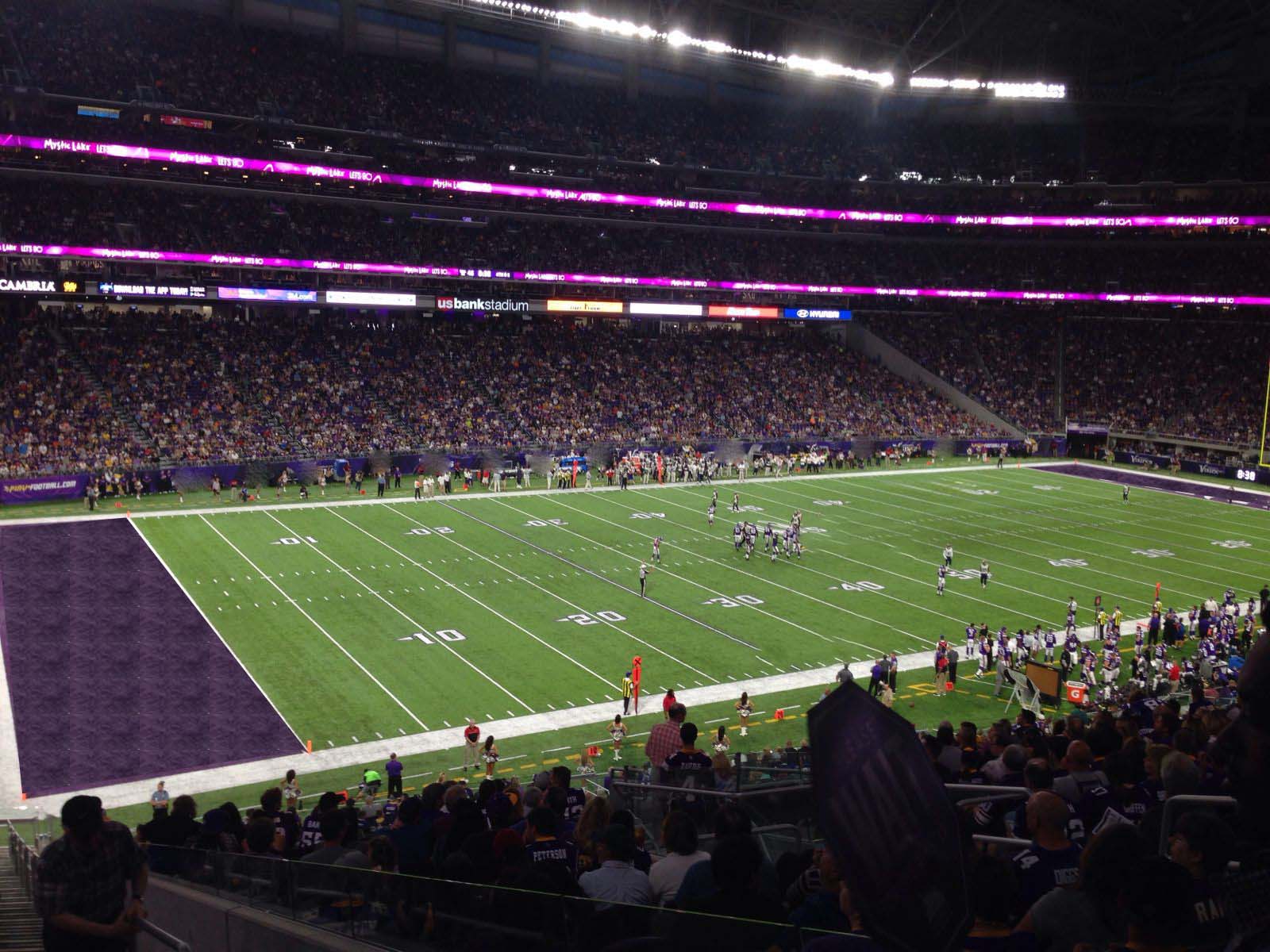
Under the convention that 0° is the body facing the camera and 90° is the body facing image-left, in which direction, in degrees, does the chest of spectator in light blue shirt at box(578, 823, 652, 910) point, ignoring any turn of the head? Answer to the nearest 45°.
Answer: approximately 180°

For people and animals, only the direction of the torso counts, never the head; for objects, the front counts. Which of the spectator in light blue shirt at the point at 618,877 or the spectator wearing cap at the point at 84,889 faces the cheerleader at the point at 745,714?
the spectator in light blue shirt

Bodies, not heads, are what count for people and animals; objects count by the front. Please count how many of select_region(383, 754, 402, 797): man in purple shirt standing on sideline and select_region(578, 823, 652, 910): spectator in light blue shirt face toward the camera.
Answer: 0

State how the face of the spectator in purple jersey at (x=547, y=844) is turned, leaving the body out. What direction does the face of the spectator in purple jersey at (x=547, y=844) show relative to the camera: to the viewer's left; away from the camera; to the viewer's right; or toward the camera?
away from the camera

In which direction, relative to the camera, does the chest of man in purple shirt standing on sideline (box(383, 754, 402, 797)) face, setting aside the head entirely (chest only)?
away from the camera

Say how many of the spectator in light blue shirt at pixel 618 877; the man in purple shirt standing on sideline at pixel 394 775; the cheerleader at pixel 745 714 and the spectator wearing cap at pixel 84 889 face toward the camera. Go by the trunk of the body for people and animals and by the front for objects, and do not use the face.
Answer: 1

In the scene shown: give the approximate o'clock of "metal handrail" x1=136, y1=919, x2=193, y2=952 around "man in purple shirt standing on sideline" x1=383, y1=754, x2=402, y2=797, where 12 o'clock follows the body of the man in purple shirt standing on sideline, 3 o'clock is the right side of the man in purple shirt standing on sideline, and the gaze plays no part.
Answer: The metal handrail is roughly at 6 o'clock from the man in purple shirt standing on sideline.
